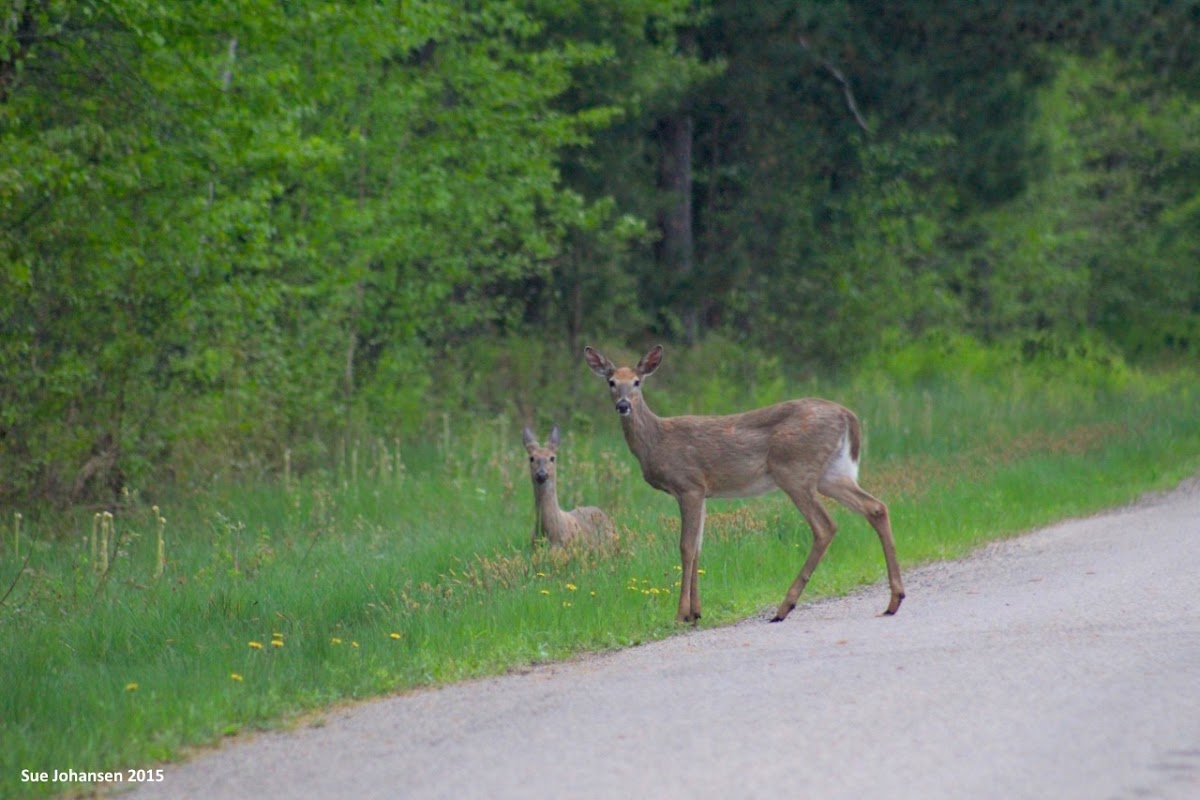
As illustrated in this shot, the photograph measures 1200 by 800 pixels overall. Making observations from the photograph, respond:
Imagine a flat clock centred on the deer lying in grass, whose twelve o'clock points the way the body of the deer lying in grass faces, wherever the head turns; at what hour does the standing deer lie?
The standing deer is roughly at 9 o'clock from the deer lying in grass.

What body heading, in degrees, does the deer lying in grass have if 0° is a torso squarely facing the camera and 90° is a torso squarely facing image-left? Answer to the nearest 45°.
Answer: approximately 45°

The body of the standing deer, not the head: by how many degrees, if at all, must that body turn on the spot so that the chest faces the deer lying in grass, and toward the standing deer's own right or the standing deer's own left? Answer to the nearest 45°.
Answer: approximately 45° to the standing deer's own right

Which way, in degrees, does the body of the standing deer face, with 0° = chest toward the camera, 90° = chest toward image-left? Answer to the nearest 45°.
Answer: approximately 90°
